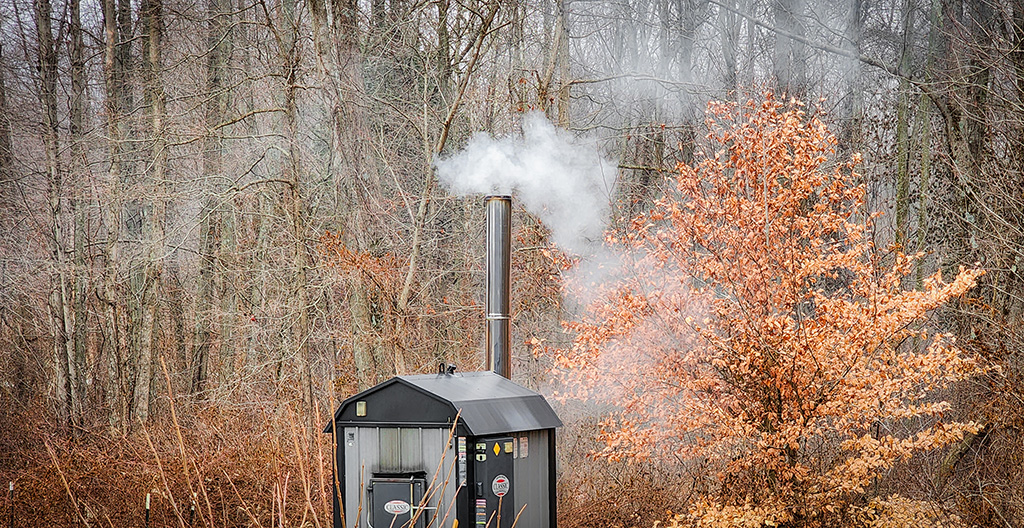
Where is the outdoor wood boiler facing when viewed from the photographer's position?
facing the viewer and to the left of the viewer

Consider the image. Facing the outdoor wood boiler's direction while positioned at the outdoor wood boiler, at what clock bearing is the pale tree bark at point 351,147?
The pale tree bark is roughly at 4 o'clock from the outdoor wood boiler.

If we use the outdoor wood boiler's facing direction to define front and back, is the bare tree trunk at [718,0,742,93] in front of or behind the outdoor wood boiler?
behind

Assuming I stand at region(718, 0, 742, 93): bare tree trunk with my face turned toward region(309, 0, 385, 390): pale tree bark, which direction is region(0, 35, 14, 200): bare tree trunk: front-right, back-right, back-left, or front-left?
front-right

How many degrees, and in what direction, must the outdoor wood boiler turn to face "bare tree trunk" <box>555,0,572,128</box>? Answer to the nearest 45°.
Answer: approximately 135° to its right

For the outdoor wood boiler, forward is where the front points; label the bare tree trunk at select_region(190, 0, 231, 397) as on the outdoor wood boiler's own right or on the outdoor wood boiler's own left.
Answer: on the outdoor wood boiler's own right

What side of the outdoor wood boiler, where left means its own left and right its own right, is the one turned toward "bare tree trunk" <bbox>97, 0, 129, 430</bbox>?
right

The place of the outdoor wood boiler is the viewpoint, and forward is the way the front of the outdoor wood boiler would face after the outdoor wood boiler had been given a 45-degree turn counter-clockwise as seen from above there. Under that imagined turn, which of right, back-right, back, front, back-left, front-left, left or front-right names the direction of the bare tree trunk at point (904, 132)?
back-left

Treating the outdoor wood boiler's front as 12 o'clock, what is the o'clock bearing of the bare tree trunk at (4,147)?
The bare tree trunk is roughly at 3 o'clock from the outdoor wood boiler.

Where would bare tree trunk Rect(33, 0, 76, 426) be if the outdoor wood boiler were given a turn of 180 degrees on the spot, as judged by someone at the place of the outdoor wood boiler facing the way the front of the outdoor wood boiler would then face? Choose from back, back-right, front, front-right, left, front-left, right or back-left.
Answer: left

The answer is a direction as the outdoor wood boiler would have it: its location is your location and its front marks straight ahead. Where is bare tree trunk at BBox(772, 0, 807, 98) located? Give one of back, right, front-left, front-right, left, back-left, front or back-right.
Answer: back

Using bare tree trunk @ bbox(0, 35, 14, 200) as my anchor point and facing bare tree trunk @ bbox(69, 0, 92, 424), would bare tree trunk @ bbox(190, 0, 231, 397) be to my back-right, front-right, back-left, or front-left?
front-left

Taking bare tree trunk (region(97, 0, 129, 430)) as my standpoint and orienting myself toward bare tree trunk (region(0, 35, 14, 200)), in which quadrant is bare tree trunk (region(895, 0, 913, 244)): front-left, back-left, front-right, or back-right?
back-right

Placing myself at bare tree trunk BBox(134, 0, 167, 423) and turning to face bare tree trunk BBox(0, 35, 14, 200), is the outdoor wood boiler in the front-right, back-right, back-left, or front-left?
back-left

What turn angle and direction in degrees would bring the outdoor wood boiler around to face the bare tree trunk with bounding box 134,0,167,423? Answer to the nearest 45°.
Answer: approximately 90° to its right

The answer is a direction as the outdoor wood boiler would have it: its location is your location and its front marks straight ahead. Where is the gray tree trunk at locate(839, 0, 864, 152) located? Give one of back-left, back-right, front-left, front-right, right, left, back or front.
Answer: back

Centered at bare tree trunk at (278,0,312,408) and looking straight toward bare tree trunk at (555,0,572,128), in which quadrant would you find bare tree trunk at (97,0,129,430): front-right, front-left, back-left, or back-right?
back-left
